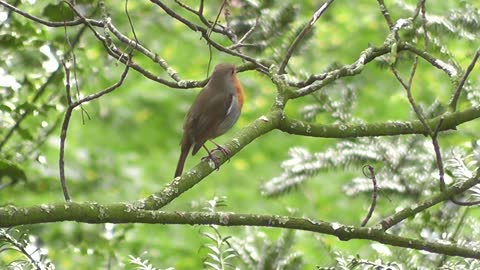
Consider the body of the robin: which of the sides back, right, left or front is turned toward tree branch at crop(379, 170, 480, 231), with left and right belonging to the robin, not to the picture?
front

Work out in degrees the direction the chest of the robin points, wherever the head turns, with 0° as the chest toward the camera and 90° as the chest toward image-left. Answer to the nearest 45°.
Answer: approximately 225°
